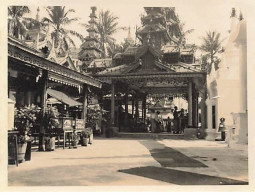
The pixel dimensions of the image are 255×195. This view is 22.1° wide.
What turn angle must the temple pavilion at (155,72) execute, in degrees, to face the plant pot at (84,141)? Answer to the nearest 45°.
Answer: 0° — it already faces it

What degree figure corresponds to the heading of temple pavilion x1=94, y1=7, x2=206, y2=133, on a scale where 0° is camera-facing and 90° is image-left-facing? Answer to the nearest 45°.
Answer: approximately 0°

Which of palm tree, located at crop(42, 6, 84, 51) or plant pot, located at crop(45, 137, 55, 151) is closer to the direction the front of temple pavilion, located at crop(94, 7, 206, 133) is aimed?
the plant pot

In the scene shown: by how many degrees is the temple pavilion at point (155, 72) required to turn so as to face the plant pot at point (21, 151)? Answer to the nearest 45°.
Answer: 0° — it already faces it
